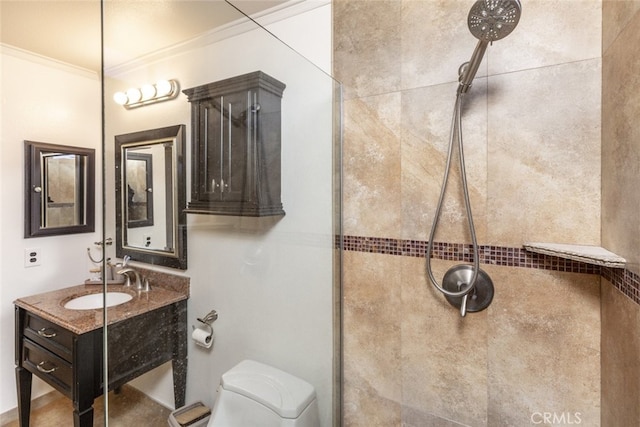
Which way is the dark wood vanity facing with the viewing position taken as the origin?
facing the viewer and to the left of the viewer

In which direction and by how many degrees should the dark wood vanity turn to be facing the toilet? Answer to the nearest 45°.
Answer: approximately 90° to its left

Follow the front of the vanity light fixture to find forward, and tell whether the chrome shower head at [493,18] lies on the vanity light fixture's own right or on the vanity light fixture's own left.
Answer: on the vanity light fixture's own left

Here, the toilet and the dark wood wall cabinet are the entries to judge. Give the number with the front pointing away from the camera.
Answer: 0

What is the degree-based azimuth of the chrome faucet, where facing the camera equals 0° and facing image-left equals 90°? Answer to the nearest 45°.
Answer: approximately 45°

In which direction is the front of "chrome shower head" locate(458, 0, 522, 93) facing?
toward the camera

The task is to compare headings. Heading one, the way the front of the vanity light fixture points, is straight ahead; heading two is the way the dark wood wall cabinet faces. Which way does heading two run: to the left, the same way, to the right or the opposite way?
the same way

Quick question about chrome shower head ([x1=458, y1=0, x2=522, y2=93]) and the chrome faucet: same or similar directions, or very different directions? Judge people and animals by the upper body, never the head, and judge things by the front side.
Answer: same or similar directions

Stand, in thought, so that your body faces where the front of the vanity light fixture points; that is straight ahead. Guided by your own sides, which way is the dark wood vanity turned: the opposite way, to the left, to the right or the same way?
the same way

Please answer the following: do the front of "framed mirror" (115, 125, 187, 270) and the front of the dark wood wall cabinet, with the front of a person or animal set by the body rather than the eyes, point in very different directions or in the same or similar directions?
same or similar directions

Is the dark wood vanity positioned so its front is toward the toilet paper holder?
no

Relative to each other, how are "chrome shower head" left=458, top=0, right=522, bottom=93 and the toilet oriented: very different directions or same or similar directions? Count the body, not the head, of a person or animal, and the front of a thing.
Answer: same or similar directions

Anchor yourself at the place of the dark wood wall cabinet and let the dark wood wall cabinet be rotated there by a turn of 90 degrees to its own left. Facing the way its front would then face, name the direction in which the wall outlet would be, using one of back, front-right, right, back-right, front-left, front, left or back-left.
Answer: back

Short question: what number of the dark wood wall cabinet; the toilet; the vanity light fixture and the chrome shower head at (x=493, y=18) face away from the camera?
0

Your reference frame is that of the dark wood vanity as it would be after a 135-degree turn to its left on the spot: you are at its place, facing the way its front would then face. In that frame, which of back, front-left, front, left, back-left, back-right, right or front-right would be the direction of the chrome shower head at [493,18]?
front-right
